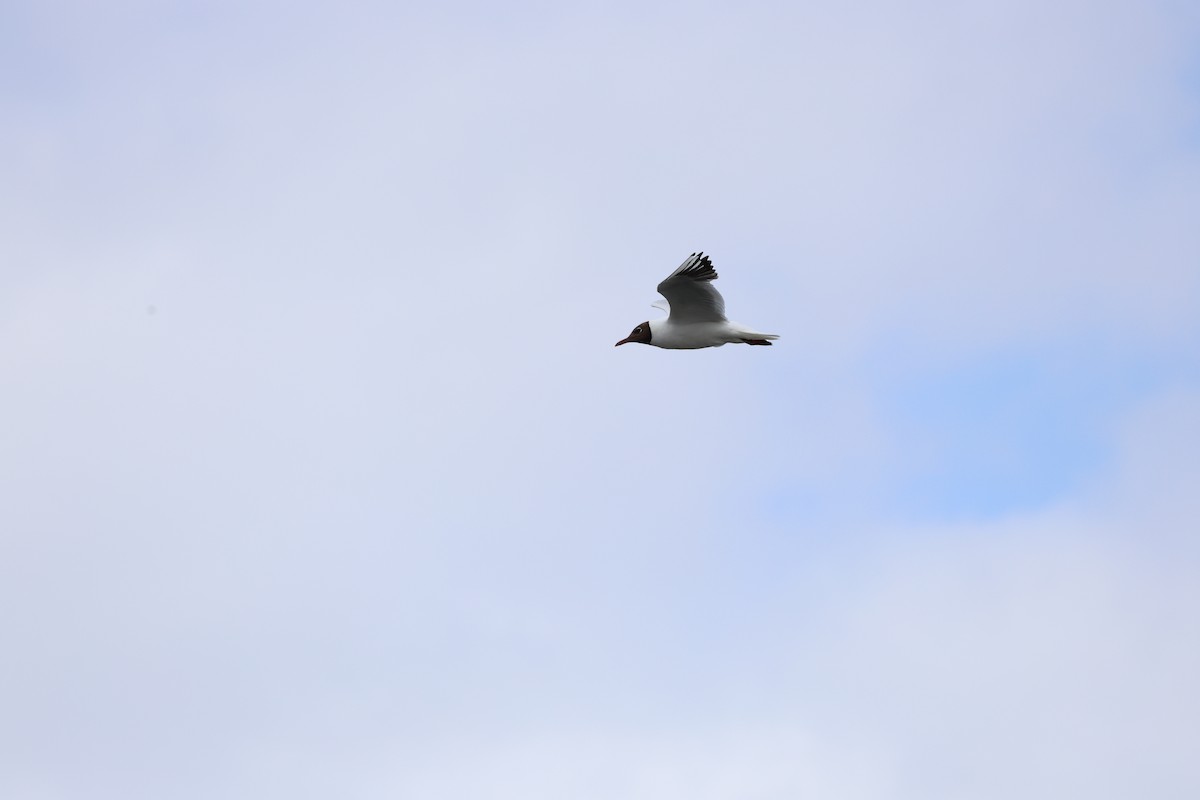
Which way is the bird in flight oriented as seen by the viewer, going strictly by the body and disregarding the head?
to the viewer's left
